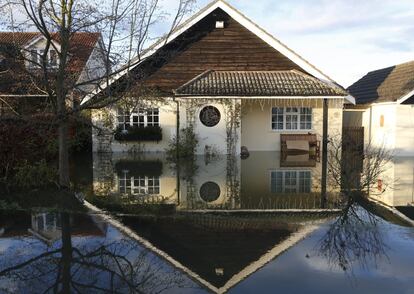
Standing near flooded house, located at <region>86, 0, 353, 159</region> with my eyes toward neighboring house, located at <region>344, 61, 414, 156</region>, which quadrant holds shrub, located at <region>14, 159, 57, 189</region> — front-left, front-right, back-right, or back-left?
back-right

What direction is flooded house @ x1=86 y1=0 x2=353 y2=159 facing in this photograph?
toward the camera

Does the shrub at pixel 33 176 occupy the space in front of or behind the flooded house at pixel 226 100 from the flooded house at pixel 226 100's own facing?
in front

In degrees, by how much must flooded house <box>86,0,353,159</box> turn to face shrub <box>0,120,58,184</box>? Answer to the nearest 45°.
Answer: approximately 45° to its right

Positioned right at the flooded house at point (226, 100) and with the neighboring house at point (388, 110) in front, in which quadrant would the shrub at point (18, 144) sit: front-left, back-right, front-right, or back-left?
back-right

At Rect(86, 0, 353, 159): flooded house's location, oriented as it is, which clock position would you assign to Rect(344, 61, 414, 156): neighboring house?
The neighboring house is roughly at 9 o'clock from the flooded house.
